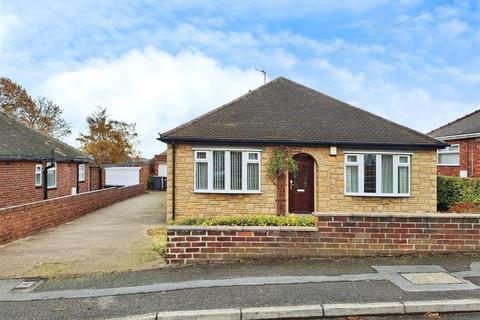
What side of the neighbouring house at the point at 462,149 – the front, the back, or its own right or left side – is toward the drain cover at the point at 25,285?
front

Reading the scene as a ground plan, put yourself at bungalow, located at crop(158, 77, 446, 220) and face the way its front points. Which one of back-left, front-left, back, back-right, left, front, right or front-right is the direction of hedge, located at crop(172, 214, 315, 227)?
front

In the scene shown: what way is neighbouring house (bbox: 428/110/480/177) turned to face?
toward the camera

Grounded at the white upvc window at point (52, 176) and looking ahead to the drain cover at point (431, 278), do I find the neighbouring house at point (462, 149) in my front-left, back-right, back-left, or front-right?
front-left

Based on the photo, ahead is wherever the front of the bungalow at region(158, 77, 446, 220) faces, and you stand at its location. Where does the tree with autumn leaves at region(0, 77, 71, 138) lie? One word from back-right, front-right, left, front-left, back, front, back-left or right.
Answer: back-right

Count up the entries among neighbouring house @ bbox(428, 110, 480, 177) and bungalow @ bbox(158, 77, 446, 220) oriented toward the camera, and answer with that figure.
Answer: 2

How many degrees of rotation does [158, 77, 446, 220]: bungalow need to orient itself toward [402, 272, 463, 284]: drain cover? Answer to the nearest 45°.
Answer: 0° — it already faces it

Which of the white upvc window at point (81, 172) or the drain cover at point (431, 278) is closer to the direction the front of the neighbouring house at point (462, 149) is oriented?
the drain cover

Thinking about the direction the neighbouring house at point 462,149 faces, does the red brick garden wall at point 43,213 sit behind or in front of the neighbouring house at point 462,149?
in front

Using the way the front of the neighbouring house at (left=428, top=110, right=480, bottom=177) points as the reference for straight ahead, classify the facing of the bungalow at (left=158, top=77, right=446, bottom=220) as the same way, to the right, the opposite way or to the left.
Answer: the same way

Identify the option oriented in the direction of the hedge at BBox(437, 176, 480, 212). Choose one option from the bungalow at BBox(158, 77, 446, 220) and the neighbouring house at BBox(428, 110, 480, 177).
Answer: the neighbouring house

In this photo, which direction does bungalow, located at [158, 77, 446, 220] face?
toward the camera

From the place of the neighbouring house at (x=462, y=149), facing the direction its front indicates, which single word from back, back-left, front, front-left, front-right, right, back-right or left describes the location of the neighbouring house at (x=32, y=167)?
front-right

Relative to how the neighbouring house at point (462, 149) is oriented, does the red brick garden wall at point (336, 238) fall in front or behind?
in front

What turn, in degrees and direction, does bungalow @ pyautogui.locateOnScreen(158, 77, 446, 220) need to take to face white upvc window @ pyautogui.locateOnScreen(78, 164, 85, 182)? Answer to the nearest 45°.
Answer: approximately 135° to its right
